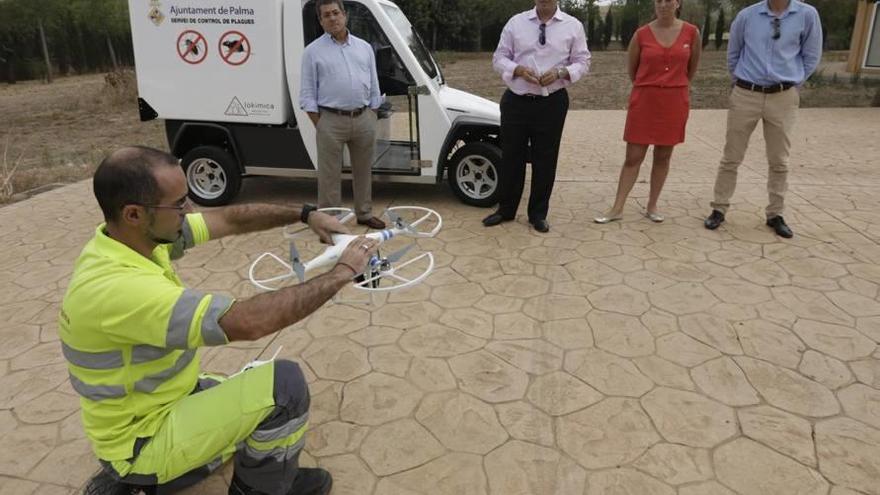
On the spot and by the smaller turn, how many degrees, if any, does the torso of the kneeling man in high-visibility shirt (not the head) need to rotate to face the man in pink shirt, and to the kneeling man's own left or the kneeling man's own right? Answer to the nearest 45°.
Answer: approximately 45° to the kneeling man's own left

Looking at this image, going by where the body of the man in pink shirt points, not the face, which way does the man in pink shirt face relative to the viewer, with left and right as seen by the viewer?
facing the viewer

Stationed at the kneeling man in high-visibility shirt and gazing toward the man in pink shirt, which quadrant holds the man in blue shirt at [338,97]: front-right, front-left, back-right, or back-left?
front-left

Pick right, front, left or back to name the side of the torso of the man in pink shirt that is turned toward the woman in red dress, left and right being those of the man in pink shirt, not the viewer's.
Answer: left

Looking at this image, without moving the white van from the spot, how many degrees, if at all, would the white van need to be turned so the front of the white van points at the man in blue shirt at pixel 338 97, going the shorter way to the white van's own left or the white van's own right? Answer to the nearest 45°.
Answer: approximately 45° to the white van's own right

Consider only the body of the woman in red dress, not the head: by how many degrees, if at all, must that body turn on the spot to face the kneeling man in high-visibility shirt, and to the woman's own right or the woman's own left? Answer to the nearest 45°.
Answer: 0° — they already face them

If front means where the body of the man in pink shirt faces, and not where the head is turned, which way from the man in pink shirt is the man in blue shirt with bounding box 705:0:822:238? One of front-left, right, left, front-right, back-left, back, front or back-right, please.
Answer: left

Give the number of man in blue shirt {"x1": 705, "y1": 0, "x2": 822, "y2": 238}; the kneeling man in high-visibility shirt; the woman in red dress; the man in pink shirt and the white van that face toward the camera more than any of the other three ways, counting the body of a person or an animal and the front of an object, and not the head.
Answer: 3

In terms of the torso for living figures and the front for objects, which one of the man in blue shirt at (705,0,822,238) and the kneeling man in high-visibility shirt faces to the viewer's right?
the kneeling man in high-visibility shirt

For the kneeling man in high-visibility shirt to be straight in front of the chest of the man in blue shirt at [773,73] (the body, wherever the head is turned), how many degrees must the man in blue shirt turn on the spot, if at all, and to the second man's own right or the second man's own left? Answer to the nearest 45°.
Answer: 0° — they already face them

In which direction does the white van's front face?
to the viewer's right

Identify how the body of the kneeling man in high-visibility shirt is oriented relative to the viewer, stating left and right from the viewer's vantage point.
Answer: facing to the right of the viewer

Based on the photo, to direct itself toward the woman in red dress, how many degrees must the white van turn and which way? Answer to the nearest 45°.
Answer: approximately 45° to its right

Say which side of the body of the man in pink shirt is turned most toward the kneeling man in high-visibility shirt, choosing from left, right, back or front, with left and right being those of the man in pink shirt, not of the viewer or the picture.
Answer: front

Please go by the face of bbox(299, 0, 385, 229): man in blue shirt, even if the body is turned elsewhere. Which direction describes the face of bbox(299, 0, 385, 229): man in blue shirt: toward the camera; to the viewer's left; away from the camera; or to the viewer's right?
toward the camera

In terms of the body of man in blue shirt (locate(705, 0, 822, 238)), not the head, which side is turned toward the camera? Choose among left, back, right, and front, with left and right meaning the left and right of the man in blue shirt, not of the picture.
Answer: front

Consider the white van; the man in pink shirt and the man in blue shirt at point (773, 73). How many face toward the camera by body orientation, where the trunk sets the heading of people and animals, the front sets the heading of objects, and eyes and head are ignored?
2

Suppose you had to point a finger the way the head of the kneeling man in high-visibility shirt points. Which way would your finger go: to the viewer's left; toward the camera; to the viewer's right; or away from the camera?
to the viewer's right
